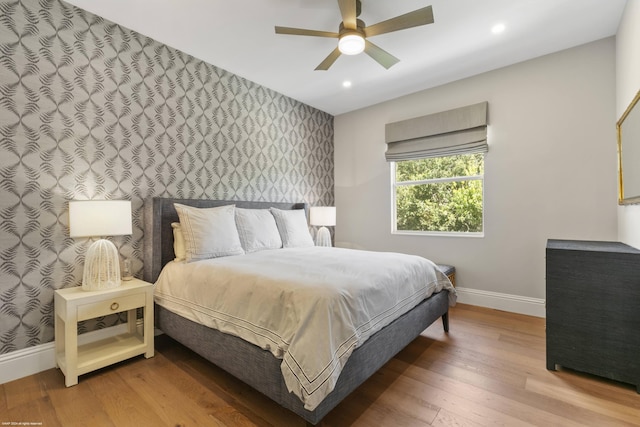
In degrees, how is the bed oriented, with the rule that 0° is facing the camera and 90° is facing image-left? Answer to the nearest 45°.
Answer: approximately 315°

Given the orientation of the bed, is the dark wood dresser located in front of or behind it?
in front

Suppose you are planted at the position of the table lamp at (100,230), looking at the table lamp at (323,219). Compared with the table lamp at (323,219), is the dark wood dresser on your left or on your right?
right
